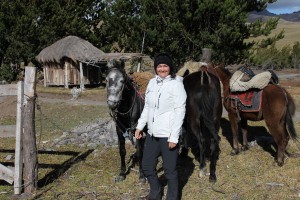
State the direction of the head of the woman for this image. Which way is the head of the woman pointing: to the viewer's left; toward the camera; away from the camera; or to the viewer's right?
toward the camera

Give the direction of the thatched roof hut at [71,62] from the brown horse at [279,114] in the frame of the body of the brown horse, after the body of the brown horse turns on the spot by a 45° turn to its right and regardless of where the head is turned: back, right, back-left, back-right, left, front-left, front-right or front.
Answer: front-left

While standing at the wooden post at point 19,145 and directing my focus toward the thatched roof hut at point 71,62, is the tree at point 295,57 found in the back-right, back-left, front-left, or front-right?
front-right

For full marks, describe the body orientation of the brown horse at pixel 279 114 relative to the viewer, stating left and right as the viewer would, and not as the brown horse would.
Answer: facing away from the viewer and to the left of the viewer
